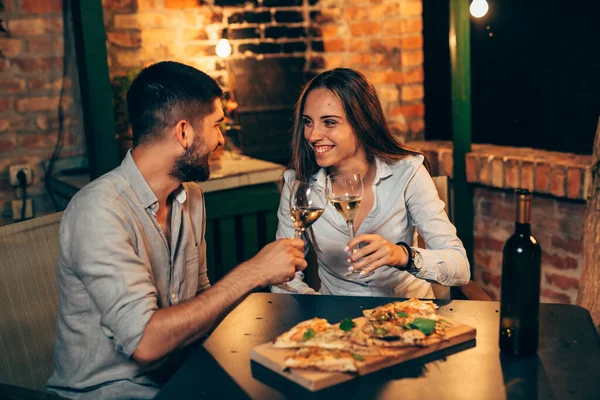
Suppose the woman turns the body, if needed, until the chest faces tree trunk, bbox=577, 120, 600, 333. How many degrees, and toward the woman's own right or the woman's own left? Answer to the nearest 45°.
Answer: approximately 135° to the woman's own left

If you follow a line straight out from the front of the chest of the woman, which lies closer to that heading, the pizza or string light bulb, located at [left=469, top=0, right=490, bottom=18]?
the pizza

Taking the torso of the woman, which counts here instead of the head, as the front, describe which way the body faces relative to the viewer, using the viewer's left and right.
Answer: facing the viewer and to the left of the viewer

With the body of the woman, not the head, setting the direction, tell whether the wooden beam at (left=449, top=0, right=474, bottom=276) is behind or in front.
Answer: behind

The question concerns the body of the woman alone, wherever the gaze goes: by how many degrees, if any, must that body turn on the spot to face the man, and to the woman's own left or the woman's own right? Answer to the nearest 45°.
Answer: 0° — they already face them

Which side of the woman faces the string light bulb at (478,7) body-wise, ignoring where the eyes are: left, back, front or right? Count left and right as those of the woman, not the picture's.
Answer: back

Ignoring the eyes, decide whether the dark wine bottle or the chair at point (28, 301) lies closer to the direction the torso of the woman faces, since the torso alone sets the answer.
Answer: the chair

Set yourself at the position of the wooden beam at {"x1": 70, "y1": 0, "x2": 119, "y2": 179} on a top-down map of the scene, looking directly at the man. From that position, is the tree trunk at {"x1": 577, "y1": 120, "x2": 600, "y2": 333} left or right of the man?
left

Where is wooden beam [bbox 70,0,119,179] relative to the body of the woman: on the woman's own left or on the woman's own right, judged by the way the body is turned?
on the woman's own right

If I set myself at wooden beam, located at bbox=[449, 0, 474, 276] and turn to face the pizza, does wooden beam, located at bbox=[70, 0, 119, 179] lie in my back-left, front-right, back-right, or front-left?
front-right

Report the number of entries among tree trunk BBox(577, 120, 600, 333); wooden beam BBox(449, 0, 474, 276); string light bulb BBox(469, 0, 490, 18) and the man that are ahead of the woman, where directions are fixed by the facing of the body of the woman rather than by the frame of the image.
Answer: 1

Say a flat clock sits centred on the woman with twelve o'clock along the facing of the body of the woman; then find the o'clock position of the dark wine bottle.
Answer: The dark wine bottle is roughly at 10 o'clock from the woman.

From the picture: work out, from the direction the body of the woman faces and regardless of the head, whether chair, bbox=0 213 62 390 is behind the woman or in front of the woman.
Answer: in front

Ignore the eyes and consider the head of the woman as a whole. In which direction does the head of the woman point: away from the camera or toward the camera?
toward the camera

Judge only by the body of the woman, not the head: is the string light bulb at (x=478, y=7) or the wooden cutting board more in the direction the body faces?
the wooden cutting board

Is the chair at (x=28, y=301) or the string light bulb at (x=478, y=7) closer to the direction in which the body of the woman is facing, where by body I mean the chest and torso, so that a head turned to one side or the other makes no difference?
the chair

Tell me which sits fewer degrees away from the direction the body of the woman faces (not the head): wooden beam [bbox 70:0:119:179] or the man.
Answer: the man
